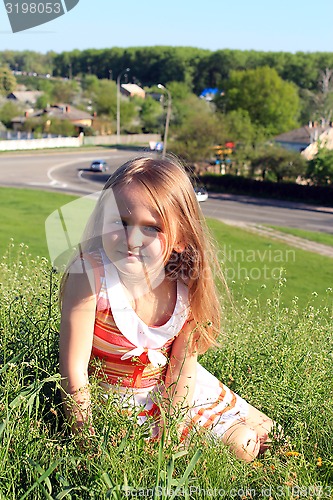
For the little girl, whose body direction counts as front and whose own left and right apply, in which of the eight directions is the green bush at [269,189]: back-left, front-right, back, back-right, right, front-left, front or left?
back

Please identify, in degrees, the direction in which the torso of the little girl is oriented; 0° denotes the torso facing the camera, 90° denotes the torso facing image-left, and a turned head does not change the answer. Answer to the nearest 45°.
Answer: approximately 0°
